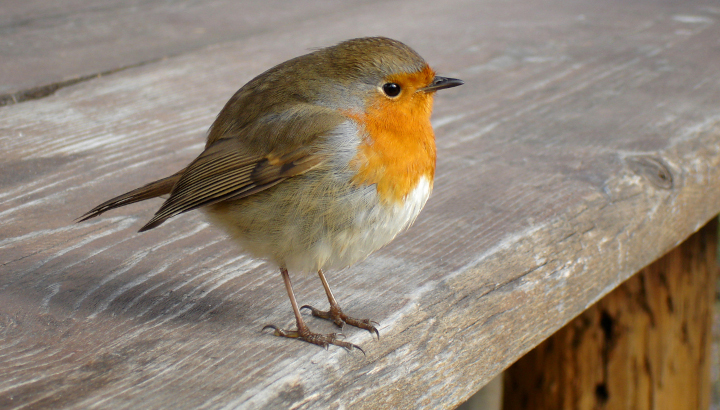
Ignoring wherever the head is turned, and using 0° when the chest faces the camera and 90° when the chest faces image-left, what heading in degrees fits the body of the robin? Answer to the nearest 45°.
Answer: approximately 270°
